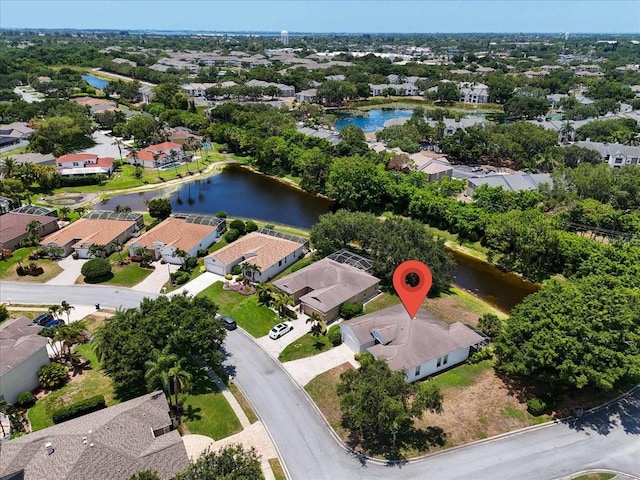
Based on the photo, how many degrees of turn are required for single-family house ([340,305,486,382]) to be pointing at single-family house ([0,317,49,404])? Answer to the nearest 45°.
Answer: approximately 45° to its right

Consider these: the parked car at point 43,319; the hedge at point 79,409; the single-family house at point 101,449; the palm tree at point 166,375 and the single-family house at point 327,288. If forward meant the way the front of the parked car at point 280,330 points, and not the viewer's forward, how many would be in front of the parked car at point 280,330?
1

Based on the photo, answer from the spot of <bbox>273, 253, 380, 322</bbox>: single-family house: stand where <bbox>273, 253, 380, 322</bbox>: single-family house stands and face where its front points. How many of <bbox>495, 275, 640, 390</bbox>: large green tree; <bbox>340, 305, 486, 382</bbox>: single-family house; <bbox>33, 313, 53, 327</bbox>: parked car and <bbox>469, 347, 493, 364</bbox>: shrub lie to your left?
3

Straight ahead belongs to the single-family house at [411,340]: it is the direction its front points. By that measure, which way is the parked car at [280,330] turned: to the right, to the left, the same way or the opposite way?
the opposite way

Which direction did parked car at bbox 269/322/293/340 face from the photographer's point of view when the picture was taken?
facing away from the viewer and to the right of the viewer

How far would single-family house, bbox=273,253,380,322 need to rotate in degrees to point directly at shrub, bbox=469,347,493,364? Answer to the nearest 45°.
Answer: approximately 90° to its left

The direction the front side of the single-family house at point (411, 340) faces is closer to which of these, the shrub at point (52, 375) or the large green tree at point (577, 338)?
the shrub

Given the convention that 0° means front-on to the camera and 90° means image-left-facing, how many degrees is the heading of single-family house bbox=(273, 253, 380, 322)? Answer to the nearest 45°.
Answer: approximately 45°

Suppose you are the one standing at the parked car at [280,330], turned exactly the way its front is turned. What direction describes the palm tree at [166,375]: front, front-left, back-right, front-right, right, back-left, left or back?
back

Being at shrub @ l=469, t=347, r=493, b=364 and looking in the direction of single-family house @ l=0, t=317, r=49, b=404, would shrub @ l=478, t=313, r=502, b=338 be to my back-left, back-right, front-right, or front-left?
back-right

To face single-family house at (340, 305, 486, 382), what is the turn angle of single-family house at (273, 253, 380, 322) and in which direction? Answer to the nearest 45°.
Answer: approximately 90° to its left

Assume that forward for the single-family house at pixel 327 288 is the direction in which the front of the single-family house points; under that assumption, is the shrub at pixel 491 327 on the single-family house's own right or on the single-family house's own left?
on the single-family house's own left

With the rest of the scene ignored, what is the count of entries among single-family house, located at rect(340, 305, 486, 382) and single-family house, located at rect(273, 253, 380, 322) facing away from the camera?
0

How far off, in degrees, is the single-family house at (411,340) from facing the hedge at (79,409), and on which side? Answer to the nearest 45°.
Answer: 0° — it already faces it
